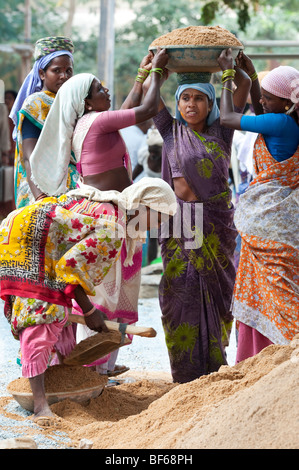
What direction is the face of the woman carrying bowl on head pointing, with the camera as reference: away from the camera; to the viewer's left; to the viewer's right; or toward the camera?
toward the camera

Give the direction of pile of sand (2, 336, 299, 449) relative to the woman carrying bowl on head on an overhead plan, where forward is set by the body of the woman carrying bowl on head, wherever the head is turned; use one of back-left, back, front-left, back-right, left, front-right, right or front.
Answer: front

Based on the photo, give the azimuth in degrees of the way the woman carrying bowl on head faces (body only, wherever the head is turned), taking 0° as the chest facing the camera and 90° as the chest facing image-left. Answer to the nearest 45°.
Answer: approximately 0°

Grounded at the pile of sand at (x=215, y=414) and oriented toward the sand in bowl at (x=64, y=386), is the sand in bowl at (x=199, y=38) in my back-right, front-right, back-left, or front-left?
front-right

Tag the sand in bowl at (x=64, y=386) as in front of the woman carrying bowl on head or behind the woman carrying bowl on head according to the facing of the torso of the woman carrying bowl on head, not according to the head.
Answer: in front
